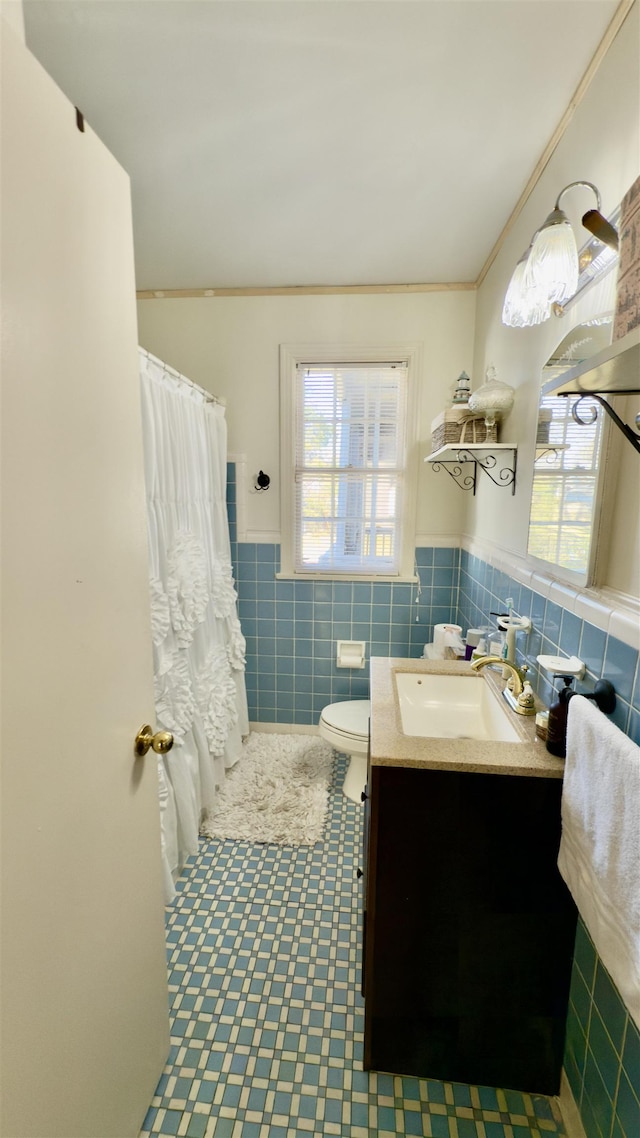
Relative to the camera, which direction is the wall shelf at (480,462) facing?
to the viewer's left

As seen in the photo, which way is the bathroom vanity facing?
to the viewer's left

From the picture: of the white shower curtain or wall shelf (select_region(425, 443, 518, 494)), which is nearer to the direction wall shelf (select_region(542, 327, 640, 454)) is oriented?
the white shower curtain
